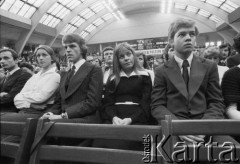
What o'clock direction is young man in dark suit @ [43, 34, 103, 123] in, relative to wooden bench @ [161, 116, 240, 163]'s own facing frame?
The young man in dark suit is roughly at 4 o'clock from the wooden bench.

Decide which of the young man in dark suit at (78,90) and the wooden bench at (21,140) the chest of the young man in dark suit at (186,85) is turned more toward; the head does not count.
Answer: the wooden bench

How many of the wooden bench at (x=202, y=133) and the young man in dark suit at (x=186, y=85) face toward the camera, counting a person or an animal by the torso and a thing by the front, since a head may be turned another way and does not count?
2

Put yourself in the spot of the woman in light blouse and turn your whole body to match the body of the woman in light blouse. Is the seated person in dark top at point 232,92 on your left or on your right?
on your left

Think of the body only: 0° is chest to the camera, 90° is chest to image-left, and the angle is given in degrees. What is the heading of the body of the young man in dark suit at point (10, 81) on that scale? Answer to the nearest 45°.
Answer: approximately 45°

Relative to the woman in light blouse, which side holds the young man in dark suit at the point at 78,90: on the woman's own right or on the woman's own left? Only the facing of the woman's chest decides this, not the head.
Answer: on the woman's own left

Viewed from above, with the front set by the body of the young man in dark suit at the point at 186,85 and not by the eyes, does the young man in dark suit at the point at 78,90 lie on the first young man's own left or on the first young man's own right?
on the first young man's own right

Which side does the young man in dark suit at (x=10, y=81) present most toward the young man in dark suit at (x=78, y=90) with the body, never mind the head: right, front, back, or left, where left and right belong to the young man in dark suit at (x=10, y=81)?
left

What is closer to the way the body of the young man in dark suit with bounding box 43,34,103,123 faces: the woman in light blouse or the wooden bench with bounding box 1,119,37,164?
the wooden bench

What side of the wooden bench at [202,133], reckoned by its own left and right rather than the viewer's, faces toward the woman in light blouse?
right
